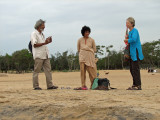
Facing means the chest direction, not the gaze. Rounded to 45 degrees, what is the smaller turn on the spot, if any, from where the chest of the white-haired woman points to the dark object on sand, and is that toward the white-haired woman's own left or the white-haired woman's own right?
0° — they already face it

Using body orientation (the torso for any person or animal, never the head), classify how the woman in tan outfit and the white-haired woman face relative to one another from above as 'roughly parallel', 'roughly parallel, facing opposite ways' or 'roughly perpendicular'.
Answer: roughly perpendicular

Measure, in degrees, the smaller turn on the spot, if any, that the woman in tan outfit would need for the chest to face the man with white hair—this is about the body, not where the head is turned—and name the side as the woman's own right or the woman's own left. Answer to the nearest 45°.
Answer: approximately 90° to the woman's own right

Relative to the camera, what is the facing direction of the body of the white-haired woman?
to the viewer's left

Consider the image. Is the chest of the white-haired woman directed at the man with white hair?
yes

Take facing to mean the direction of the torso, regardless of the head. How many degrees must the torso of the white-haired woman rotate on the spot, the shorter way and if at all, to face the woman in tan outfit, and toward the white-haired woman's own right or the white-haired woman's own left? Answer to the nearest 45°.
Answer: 0° — they already face them
